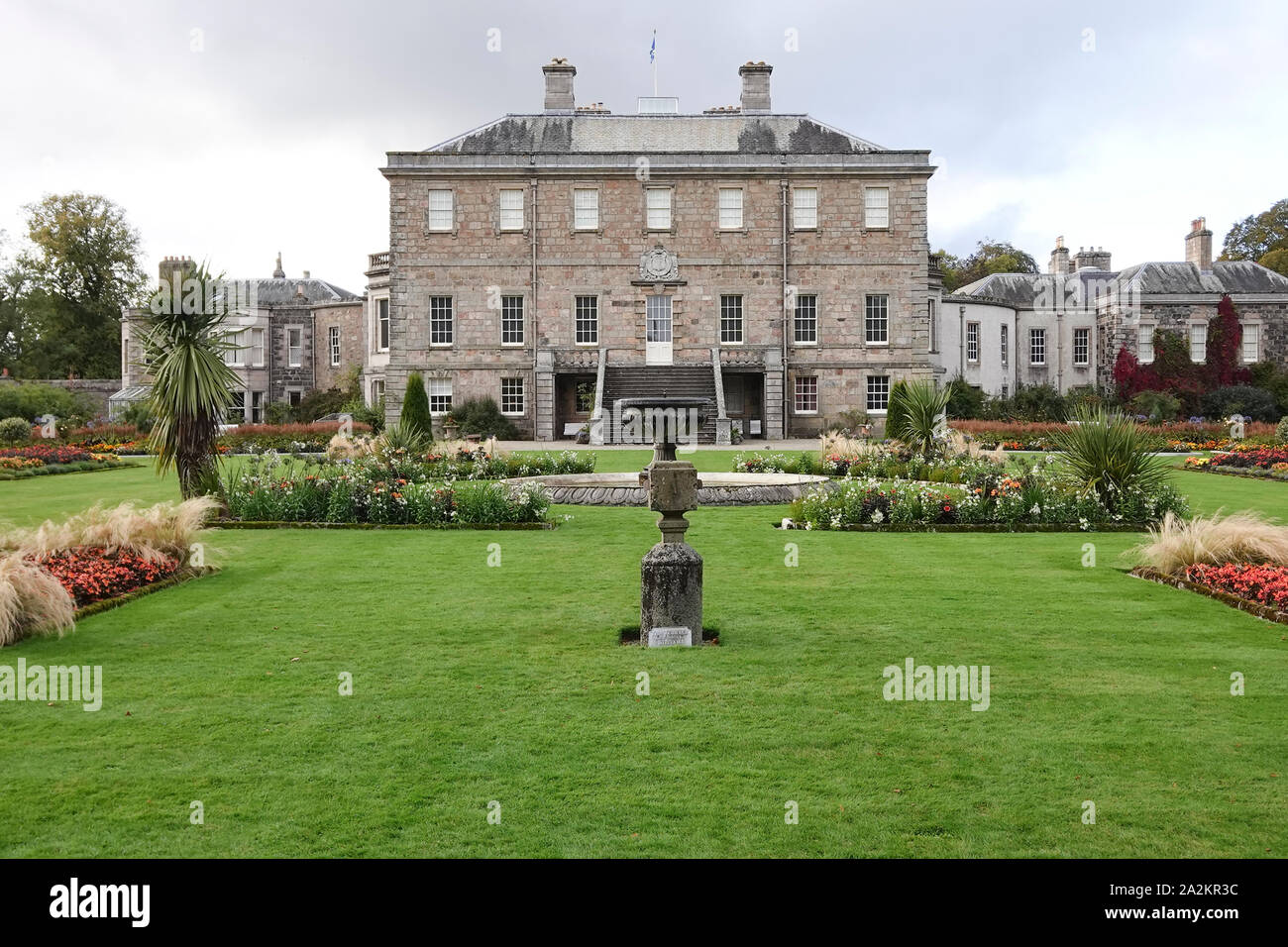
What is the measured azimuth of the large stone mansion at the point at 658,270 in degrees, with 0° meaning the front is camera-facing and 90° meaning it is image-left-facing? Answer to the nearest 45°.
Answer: approximately 0°

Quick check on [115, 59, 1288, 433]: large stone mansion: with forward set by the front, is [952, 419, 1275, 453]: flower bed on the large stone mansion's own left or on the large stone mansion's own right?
on the large stone mansion's own left

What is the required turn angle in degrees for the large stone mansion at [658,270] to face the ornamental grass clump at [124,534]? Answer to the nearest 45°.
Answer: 0° — it already faces it

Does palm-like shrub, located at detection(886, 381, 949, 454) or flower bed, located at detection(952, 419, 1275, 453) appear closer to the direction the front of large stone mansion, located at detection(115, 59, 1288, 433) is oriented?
the palm-like shrub
